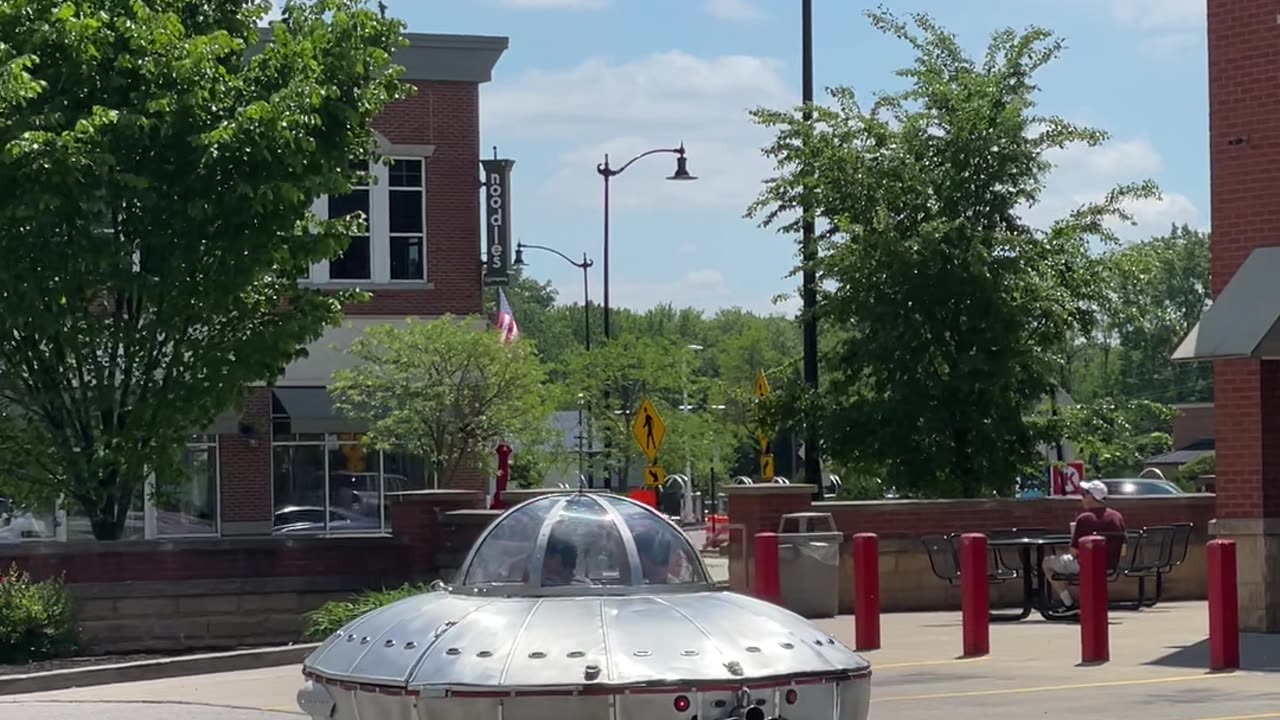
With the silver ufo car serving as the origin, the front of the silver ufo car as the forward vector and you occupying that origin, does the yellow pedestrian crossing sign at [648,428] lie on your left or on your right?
on your right

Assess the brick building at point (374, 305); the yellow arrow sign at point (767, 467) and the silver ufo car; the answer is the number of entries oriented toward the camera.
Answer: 2

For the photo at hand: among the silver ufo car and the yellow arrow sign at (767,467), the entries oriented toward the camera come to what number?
1

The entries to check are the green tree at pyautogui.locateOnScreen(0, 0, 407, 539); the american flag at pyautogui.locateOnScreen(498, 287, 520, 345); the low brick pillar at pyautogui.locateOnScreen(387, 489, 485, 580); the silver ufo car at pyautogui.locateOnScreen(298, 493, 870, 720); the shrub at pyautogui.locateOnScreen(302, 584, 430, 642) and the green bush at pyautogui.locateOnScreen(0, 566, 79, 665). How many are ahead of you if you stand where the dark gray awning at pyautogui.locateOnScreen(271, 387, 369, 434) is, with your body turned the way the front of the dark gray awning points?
5

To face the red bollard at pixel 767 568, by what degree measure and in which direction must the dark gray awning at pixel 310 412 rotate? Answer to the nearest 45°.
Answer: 0° — it already faces it

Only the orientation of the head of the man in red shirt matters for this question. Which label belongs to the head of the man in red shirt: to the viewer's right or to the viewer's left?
to the viewer's left

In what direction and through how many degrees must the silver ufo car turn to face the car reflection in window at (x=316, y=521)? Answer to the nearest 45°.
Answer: approximately 45° to its right

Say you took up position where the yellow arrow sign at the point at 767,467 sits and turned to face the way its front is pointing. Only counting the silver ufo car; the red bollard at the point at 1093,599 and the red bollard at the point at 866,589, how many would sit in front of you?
3

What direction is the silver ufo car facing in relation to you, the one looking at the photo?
facing away from the viewer and to the left of the viewer

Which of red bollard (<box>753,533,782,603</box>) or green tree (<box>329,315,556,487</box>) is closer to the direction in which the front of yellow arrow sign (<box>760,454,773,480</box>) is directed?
the red bollard

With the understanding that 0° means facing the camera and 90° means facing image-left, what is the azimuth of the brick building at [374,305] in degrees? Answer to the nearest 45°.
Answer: approximately 0°

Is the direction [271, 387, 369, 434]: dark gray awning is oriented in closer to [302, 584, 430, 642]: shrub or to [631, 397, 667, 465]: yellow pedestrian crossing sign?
the shrub
